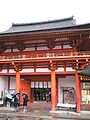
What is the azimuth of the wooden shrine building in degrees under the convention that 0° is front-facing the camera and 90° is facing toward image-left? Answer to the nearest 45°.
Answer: approximately 0°
